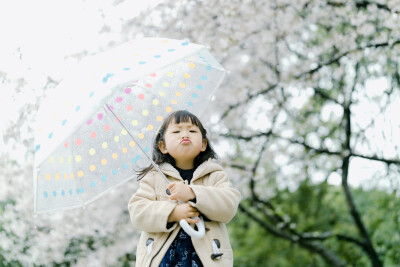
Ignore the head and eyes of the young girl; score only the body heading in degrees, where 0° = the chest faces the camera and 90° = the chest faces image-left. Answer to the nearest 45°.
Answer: approximately 0°
